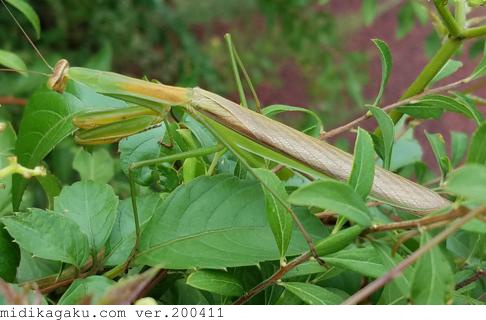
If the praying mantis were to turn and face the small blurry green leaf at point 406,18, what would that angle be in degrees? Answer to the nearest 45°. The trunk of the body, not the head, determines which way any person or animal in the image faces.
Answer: approximately 135° to its right

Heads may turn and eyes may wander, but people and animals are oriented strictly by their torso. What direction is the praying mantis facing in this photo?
to the viewer's left
